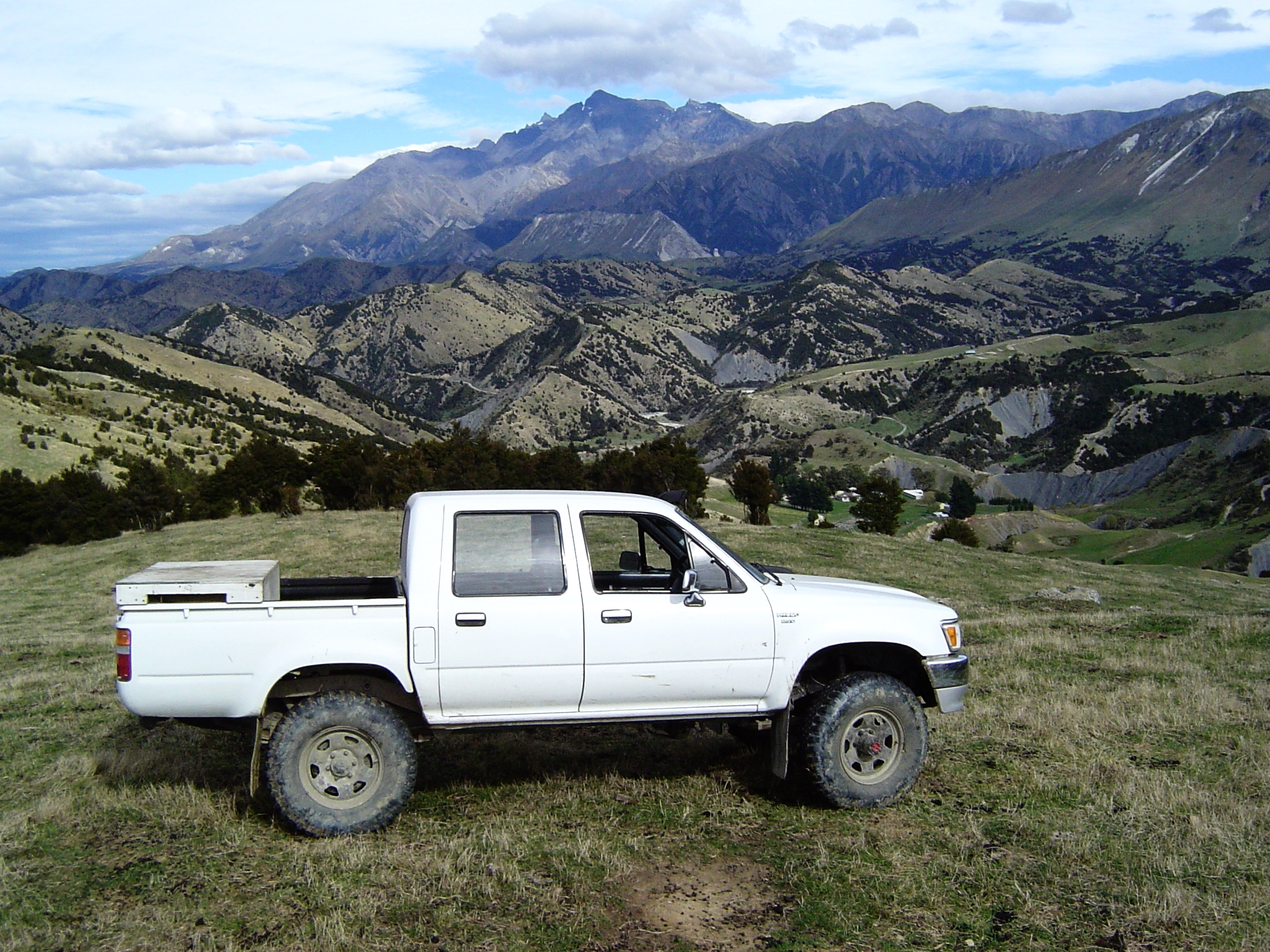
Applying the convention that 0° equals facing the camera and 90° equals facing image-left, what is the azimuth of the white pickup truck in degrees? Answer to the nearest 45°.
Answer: approximately 270°
